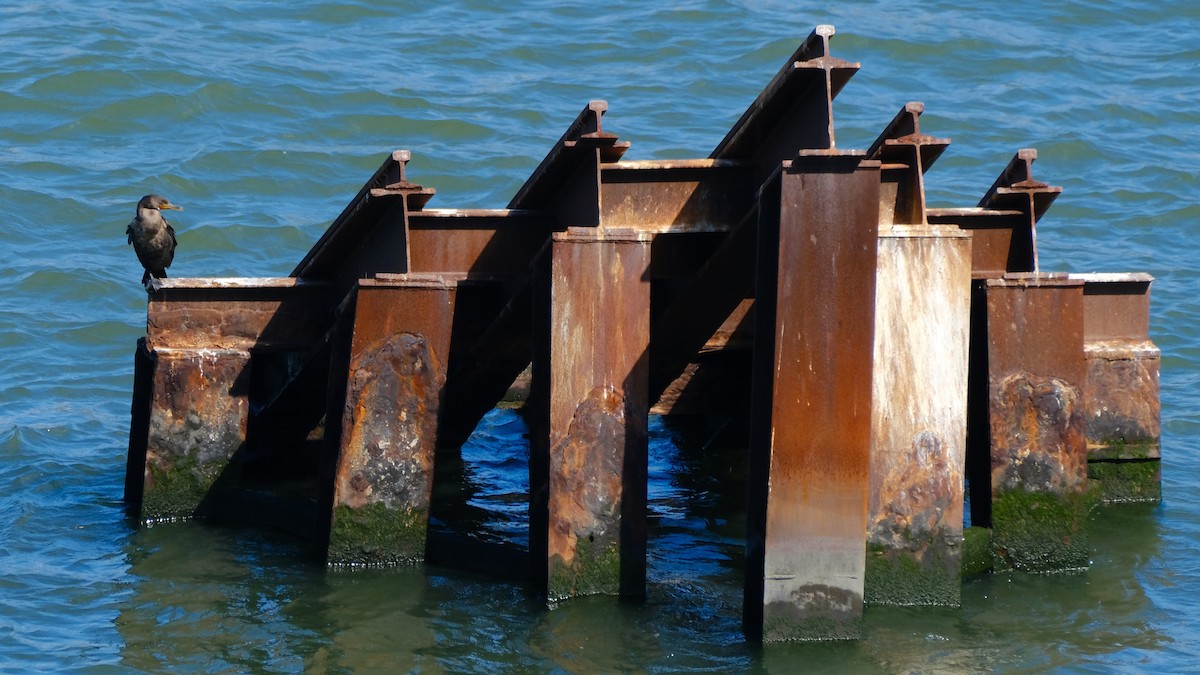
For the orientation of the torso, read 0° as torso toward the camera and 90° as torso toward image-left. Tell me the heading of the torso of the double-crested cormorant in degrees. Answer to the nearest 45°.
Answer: approximately 315°
